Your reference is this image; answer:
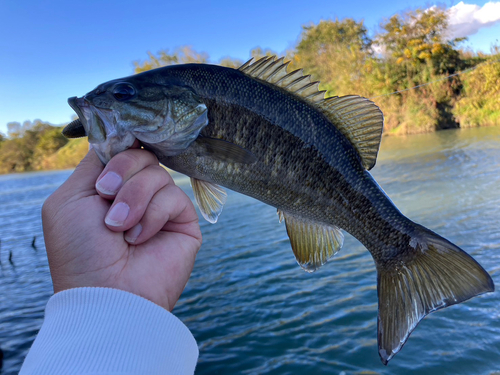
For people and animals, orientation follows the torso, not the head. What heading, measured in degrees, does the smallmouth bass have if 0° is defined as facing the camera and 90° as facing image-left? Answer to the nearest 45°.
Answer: approximately 90°
